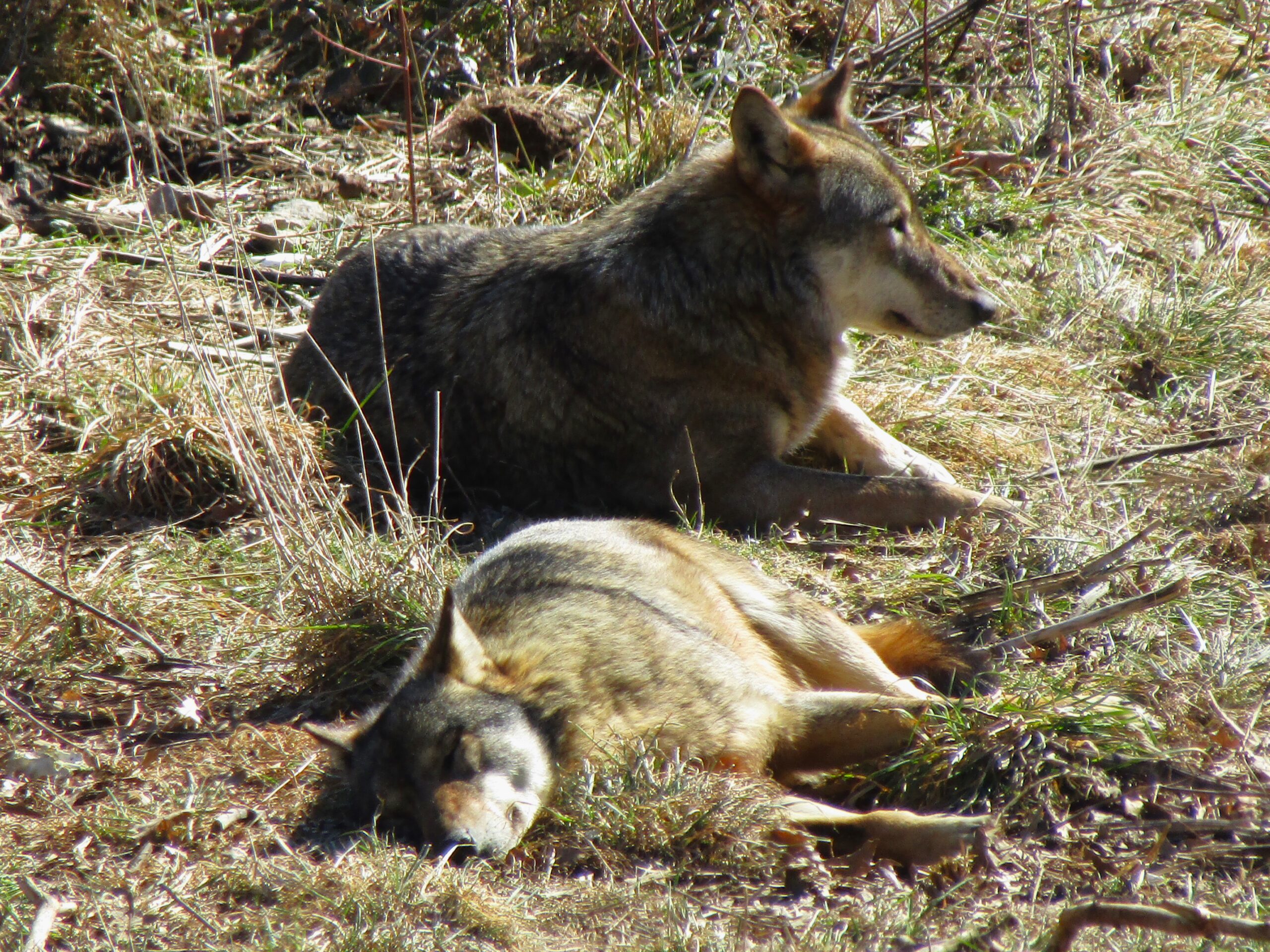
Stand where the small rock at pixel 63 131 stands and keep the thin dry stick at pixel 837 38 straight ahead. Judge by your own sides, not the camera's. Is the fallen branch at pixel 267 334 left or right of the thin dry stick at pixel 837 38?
right

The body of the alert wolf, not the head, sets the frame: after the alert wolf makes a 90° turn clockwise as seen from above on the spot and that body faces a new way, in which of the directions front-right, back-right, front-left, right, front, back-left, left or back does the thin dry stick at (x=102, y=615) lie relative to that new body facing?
front-right

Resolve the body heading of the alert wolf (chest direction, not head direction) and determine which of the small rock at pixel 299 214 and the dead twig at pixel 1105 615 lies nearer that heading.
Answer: the dead twig

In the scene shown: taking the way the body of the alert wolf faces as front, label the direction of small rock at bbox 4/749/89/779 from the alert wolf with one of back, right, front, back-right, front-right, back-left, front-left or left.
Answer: back-right

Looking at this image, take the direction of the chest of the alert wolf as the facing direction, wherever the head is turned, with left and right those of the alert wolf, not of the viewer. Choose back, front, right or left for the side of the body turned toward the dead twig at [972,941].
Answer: right

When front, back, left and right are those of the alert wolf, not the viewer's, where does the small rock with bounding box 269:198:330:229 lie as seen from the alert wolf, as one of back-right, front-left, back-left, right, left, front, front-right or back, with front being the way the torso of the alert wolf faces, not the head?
back-left

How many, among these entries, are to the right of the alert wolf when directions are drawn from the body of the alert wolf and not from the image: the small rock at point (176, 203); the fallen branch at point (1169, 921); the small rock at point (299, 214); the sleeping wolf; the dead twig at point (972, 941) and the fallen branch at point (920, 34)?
3

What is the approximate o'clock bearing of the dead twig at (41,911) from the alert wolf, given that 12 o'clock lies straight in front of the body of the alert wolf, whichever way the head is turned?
The dead twig is roughly at 4 o'clock from the alert wolf.

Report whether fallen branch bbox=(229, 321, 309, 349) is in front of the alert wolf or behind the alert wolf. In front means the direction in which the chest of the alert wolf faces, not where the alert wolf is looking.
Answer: behind

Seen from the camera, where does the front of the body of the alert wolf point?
to the viewer's right

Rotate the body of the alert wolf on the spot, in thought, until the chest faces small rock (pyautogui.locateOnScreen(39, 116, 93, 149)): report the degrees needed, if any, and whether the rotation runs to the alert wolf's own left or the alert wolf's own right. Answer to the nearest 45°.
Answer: approximately 135° to the alert wolf's own left

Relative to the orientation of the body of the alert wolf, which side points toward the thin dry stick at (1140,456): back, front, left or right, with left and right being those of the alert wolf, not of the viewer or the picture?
front

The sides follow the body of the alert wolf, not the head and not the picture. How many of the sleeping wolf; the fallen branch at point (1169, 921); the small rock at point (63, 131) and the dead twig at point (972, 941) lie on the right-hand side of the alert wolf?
3

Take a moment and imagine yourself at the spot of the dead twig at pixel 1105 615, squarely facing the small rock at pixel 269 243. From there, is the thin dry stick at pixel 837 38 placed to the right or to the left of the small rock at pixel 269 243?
right

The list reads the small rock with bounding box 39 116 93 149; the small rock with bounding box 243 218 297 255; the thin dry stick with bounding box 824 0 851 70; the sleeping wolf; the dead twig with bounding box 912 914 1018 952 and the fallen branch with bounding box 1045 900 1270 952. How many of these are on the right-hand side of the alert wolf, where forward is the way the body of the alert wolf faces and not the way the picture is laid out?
3

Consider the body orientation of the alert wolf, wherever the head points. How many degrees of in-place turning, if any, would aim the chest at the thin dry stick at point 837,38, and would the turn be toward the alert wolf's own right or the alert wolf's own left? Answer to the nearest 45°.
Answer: approximately 90° to the alert wolf's own left
